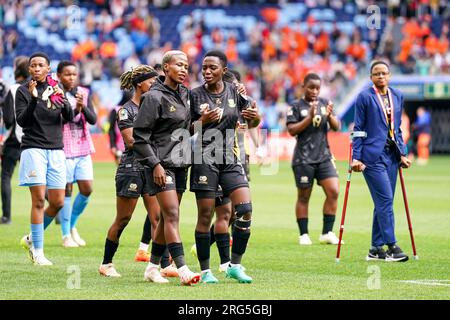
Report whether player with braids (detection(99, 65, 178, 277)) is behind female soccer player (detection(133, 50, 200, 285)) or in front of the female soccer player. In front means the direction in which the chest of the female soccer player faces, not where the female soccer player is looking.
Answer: behind

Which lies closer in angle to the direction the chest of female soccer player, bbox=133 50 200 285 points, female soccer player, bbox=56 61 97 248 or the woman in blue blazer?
the woman in blue blazer

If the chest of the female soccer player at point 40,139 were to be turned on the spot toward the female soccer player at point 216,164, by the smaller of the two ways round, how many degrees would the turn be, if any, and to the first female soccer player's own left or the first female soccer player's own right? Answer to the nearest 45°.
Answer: approximately 45° to the first female soccer player's own left

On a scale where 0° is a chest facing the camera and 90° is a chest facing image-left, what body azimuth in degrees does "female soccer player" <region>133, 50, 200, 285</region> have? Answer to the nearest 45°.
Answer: approximately 315°

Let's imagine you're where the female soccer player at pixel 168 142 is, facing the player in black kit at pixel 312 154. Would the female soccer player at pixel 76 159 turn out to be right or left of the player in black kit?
left

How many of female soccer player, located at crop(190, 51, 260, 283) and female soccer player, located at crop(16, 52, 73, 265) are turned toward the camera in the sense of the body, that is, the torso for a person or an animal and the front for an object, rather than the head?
2

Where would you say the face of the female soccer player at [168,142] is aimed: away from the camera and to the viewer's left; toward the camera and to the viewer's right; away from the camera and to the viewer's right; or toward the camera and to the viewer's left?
toward the camera and to the viewer's right
